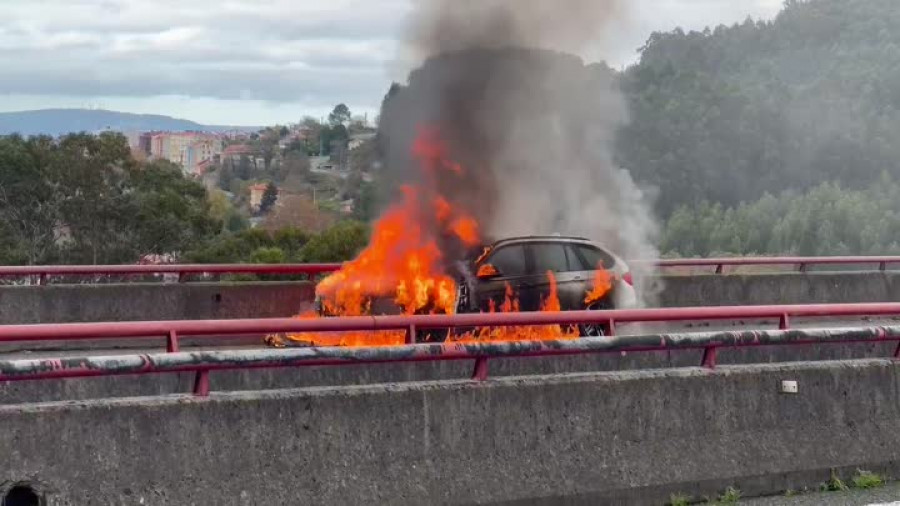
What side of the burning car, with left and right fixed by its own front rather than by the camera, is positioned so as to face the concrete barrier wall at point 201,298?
front

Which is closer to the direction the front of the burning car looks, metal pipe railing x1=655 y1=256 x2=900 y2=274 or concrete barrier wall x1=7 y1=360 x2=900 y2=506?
the concrete barrier wall

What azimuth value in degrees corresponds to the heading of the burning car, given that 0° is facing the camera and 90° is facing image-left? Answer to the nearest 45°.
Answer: approximately 90°

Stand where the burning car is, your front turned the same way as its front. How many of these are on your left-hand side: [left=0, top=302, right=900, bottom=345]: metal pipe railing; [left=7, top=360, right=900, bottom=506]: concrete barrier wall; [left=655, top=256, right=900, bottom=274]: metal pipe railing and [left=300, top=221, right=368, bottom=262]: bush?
2
